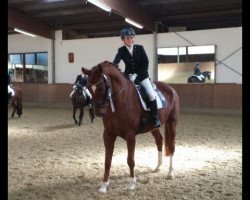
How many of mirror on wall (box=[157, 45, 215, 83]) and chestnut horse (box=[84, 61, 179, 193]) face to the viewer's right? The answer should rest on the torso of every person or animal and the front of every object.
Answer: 0

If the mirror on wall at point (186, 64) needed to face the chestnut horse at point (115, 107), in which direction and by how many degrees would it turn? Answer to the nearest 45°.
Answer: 0° — it already faces it

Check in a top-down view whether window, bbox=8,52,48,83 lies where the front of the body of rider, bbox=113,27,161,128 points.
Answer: no

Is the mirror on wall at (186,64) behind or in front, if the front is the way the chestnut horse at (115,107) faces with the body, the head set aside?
behind

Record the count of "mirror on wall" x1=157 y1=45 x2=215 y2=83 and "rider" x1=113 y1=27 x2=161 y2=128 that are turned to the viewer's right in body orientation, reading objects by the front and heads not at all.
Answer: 0

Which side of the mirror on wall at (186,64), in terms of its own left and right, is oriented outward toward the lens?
front

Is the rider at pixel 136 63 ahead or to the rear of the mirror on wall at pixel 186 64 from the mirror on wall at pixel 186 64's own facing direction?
ahead

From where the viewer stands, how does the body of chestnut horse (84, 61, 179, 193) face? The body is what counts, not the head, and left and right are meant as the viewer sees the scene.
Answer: facing the viewer and to the left of the viewer

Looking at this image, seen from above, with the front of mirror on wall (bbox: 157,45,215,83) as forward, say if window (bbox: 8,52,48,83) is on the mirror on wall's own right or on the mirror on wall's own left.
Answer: on the mirror on wall's own right

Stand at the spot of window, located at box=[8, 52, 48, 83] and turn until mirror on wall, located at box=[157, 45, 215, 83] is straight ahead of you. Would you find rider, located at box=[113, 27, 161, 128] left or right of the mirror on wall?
right

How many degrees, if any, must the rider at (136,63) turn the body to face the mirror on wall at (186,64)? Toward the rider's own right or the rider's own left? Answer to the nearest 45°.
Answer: approximately 135° to the rider's own right

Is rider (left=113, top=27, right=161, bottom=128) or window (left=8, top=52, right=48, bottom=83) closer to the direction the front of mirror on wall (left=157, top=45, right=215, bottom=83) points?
the rider

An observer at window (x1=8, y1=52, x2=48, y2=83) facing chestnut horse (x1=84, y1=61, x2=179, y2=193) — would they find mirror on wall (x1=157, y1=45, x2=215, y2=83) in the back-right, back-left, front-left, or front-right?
front-left
